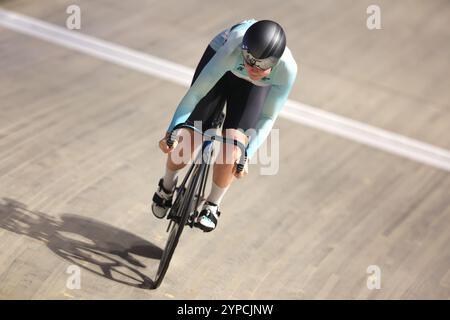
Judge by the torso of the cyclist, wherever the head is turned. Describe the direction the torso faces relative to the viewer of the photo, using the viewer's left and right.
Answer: facing the viewer
